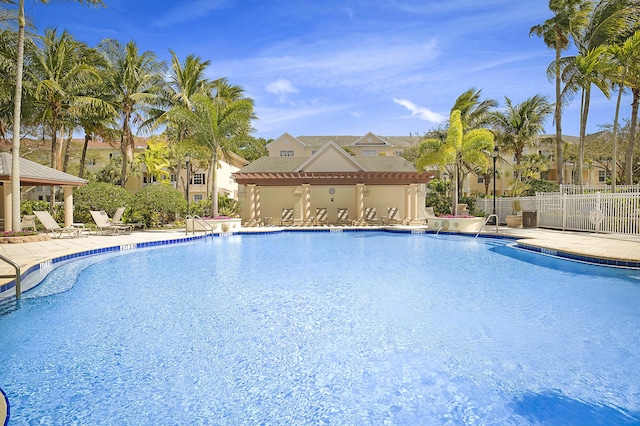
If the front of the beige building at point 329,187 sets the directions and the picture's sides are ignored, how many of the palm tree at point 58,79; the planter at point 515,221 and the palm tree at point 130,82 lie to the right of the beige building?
2

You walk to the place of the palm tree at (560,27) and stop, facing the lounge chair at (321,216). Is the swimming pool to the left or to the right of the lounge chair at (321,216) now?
left

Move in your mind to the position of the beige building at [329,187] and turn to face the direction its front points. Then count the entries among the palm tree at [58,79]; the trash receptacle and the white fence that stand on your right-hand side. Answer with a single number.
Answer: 1

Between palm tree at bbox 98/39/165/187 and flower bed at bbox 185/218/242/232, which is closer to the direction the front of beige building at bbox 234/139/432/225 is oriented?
the flower bed

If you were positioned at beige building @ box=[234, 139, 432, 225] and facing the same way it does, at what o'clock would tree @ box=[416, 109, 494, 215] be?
The tree is roughly at 10 o'clock from the beige building.

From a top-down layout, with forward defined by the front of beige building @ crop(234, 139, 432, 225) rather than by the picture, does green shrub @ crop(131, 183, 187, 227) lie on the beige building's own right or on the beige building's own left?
on the beige building's own right

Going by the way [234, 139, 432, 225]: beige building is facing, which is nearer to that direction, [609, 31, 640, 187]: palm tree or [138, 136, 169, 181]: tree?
the palm tree

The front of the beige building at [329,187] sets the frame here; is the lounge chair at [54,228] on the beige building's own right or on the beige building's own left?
on the beige building's own right

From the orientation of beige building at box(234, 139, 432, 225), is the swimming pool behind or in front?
in front

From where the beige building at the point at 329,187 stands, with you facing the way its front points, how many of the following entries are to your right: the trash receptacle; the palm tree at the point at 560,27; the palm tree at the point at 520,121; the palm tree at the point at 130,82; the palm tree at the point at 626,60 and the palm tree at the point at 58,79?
2

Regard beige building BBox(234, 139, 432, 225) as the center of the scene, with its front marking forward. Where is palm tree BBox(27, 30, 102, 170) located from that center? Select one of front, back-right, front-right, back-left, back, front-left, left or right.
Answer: right

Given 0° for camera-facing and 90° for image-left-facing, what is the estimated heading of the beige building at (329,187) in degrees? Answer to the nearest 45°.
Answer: approximately 0°

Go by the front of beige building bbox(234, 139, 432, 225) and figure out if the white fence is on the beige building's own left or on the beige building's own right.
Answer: on the beige building's own left

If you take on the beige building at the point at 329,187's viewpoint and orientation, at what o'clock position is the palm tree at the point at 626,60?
The palm tree is roughly at 10 o'clock from the beige building.

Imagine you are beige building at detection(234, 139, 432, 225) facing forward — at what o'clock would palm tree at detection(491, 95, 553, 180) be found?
The palm tree is roughly at 8 o'clock from the beige building.
